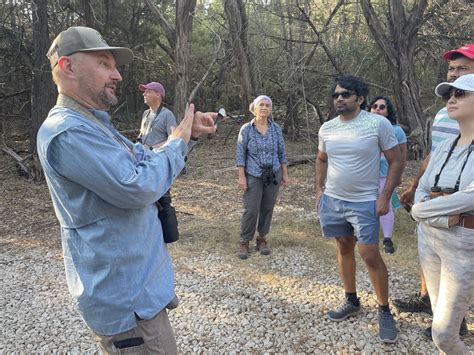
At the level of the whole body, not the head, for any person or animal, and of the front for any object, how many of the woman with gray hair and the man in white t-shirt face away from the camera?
0

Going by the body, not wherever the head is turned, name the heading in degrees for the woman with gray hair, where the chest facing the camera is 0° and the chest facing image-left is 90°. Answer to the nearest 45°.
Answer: approximately 0°

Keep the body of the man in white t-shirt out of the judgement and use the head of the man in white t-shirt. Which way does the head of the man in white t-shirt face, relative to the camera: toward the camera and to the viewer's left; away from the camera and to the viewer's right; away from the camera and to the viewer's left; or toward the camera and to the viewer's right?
toward the camera and to the viewer's left

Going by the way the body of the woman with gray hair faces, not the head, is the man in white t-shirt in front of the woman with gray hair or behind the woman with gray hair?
in front

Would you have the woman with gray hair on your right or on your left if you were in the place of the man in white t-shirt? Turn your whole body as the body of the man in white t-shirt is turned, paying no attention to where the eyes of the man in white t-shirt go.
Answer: on your right

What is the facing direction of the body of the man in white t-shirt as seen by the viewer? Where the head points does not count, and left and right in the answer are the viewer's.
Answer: facing the viewer and to the left of the viewer
